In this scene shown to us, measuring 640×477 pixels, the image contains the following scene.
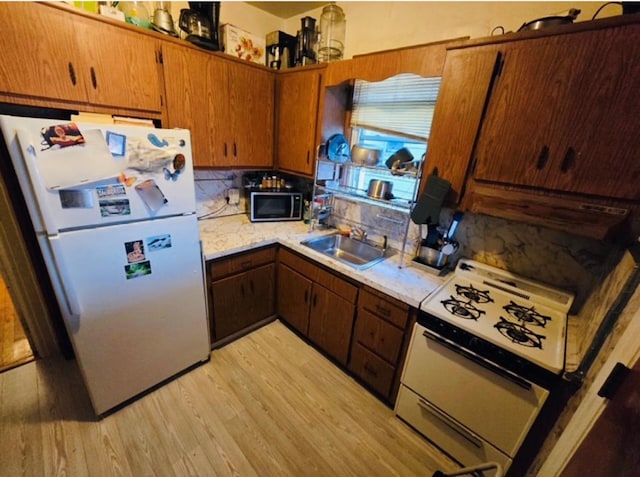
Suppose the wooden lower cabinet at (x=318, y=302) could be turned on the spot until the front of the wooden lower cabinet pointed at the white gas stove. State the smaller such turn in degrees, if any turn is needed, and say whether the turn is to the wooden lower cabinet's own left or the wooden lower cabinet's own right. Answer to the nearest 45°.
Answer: approximately 90° to the wooden lower cabinet's own left

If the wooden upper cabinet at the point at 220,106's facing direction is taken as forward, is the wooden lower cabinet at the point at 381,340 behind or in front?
in front

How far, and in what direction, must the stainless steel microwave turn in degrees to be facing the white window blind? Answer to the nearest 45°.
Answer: approximately 45° to its left

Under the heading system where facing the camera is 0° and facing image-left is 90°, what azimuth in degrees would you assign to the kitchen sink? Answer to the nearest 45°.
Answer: approximately 45°

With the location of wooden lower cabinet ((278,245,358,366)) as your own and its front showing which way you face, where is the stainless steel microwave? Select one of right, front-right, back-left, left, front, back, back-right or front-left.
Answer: right

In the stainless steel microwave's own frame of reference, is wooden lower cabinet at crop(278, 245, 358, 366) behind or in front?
in front

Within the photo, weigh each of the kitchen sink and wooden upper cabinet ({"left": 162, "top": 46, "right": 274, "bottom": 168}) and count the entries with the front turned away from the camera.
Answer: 0

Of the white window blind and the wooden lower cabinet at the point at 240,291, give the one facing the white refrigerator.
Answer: the white window blind

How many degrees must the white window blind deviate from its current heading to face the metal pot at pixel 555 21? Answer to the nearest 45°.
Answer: approximately 90° to its left

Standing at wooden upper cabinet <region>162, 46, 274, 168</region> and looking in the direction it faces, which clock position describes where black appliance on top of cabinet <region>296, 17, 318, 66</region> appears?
The black appliance on top of cabinet is roughly at 10 o'clock from the wooden upper cabinet.

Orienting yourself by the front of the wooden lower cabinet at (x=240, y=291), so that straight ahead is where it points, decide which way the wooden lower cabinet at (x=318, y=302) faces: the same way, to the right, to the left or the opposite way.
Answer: to the right

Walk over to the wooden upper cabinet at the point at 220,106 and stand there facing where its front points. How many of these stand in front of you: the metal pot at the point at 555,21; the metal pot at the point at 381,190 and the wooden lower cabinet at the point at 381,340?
3

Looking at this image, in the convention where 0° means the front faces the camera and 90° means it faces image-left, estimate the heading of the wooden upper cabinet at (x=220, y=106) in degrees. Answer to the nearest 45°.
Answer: approximately 315°
